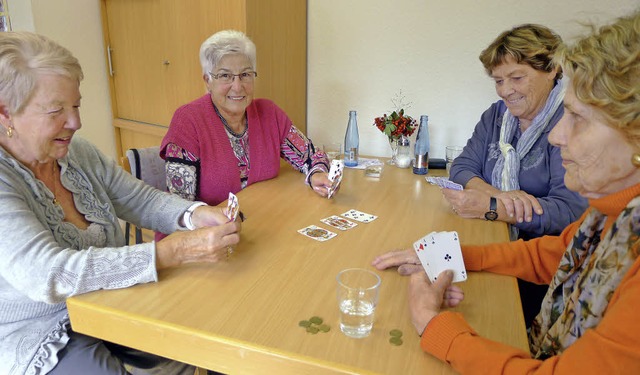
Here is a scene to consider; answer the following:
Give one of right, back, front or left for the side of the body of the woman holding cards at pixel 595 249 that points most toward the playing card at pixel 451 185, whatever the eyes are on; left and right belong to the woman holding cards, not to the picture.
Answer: right

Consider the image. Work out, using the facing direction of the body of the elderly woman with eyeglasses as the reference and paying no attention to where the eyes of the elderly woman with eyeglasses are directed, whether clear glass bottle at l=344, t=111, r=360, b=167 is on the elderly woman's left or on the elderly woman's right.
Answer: on the elderly woman's left

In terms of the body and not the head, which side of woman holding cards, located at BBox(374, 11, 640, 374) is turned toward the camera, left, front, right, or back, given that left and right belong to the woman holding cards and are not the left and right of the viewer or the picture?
left

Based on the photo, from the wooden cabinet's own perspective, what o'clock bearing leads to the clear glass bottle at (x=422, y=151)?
The clear glass bottle is roughly at 9 o'clock from the wooden cabinet.

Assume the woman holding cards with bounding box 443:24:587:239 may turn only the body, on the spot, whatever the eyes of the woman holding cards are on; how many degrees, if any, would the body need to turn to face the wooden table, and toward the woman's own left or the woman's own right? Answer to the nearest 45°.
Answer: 0° — they already face it

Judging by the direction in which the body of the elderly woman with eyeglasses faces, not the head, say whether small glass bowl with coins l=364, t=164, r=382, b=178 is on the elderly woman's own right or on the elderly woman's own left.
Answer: on the elderly woman's own left

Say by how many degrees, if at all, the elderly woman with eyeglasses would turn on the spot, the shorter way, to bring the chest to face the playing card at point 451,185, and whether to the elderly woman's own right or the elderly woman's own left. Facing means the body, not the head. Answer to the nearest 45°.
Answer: approximately 45° to the elderly woman's own left

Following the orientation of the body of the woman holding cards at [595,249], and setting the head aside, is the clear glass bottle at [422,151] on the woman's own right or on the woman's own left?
on the woman's own right

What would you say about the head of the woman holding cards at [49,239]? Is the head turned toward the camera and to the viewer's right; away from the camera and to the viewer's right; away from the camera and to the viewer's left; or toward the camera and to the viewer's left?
toward the camera and to the viewer's right
